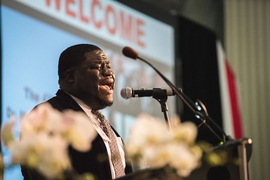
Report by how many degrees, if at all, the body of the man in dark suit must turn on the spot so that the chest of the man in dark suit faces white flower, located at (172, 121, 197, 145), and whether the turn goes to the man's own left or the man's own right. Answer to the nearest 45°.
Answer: approximately 45° to the man's own right

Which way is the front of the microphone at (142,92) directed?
to the viewer's left

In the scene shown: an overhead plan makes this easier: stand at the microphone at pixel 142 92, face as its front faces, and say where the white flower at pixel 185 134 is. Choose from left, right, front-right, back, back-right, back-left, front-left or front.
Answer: left

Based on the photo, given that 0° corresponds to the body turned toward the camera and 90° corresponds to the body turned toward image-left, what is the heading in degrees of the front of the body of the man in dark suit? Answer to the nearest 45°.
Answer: approximately 315°

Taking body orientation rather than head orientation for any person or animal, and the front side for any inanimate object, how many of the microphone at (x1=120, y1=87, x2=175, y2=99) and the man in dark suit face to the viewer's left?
1
